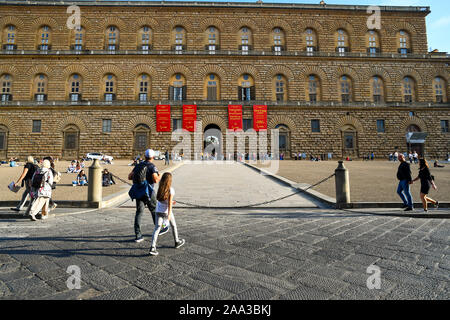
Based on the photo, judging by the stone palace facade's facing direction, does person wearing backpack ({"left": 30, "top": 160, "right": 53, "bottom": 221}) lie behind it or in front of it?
in front

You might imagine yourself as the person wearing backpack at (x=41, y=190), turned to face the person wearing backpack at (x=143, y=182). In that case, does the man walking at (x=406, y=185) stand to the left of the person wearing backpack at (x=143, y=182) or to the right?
left

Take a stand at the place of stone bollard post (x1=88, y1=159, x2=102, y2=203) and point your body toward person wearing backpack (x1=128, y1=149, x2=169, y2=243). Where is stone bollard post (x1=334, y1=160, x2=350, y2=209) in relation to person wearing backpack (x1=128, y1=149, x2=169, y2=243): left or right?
left

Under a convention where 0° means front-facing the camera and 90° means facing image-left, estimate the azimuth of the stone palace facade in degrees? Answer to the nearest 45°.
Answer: approximately 0°

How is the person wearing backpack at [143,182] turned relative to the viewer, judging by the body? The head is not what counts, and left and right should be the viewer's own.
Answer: facing away from the viewer and to the right of the viewer

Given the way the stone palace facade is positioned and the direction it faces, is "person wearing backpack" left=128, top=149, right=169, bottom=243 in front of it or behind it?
in front

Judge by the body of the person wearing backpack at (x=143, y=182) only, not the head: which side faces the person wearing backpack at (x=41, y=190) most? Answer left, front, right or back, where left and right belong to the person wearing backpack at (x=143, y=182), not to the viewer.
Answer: left
